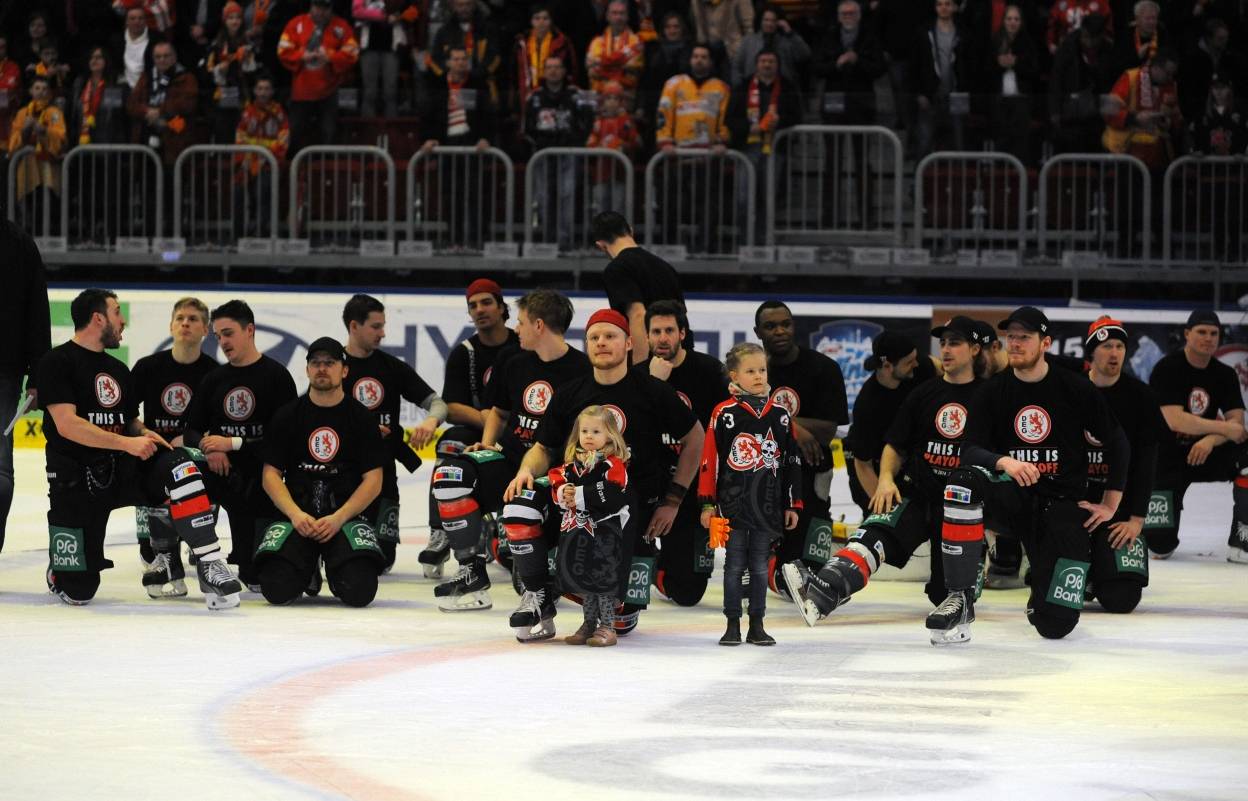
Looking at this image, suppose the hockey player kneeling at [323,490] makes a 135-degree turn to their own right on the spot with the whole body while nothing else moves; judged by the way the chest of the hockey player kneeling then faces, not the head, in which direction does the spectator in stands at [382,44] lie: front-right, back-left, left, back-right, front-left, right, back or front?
front-right

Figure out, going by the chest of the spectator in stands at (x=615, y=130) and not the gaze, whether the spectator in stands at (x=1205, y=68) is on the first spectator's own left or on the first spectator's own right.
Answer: on the first spectator's own left

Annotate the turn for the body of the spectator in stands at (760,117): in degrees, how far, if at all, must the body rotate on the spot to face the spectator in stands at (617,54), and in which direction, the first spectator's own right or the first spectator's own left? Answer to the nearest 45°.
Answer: approximately 90° to the first spectator's own right

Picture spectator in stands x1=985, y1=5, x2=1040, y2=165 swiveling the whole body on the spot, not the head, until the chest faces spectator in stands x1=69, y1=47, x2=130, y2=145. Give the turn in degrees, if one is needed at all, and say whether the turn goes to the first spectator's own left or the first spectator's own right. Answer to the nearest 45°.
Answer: approximately 90° to the first spectator's own right

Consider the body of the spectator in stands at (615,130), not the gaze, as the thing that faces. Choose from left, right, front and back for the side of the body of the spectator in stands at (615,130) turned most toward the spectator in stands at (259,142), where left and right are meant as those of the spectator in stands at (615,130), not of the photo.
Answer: right

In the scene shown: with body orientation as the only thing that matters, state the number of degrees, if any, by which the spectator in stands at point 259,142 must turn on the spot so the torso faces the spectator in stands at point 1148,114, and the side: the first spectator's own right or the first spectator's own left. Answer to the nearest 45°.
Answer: approximately 90° to the first spectator's own left

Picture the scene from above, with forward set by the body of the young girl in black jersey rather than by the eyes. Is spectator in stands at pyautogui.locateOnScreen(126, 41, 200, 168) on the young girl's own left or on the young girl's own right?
on the young girl's own right

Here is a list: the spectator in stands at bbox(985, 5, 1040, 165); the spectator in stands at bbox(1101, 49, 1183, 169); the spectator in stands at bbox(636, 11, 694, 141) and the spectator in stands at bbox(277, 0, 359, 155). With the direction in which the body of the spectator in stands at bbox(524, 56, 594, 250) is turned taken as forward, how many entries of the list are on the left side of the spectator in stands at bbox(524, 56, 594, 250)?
3

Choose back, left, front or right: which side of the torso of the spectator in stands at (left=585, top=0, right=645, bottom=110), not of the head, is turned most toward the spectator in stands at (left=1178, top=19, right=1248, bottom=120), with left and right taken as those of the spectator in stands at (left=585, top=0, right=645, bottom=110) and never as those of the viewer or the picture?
left
